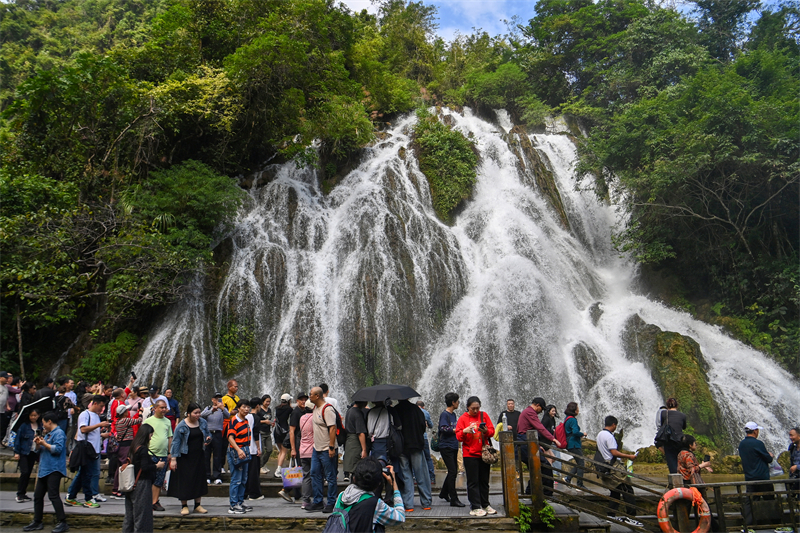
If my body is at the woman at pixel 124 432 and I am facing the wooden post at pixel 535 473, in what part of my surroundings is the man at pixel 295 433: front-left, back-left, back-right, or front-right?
front-left

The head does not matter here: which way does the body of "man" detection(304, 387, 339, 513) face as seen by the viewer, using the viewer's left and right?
facing the viewer and to the left of the viewer

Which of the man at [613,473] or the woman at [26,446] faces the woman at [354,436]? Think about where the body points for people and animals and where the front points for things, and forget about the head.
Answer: the woman at [26,446]

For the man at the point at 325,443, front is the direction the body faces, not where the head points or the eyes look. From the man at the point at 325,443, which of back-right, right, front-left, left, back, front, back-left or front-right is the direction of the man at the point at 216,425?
right

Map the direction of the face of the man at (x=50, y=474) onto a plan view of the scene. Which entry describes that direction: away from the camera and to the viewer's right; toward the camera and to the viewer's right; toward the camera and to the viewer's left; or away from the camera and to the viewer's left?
toward the camera and to the viewer's left

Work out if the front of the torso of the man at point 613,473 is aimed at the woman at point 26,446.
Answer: no

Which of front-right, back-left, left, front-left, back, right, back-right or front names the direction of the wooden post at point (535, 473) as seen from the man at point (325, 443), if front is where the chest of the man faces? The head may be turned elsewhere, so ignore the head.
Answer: back-left

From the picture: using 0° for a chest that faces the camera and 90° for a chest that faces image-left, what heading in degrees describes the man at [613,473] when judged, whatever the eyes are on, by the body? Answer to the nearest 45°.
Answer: approximately 270°

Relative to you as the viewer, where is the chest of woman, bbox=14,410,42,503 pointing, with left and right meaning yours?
facing the viewer and to the right of the viewer
